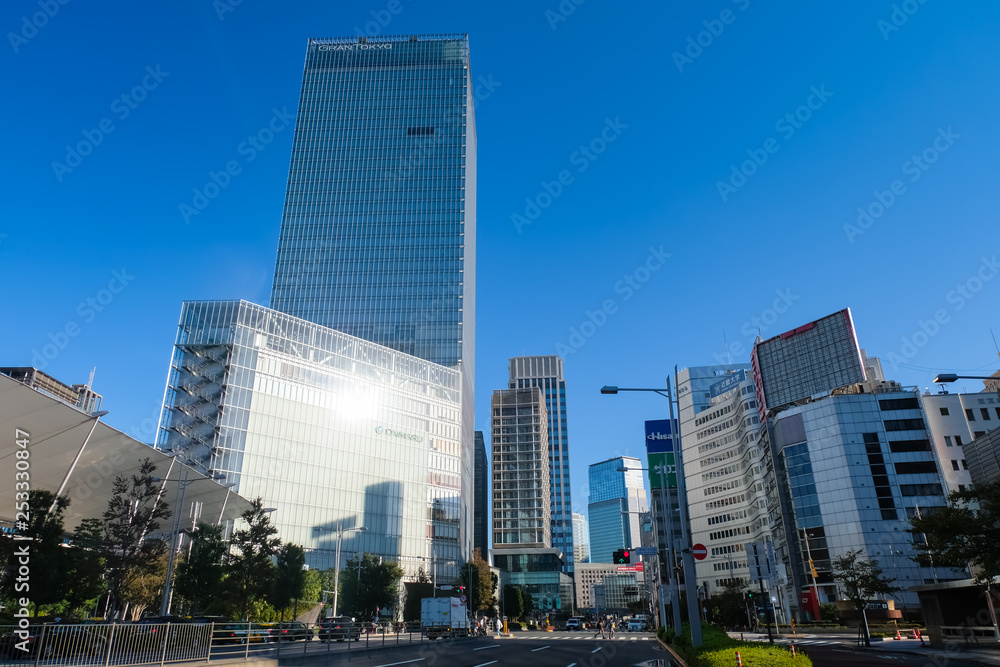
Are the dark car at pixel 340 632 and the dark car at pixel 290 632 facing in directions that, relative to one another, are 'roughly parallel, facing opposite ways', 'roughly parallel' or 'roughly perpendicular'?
roughly parallel

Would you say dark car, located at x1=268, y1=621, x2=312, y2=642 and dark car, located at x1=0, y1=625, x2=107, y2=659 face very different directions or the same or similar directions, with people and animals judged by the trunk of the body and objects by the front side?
same or similar directions

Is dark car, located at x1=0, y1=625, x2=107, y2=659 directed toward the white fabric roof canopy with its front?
no

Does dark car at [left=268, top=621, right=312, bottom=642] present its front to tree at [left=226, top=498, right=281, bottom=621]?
no
